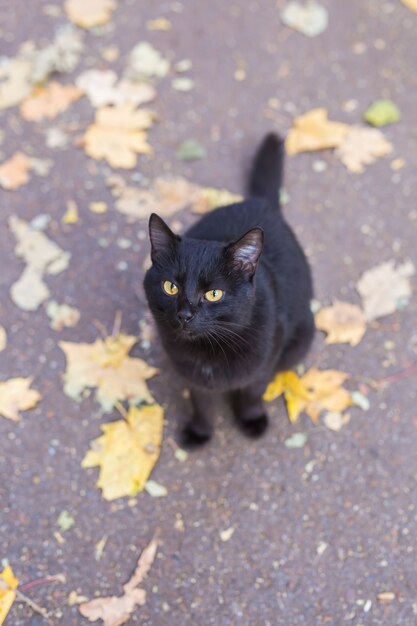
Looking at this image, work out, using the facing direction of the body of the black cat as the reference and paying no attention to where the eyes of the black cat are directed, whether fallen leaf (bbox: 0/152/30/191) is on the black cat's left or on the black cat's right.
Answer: on the black cat's right

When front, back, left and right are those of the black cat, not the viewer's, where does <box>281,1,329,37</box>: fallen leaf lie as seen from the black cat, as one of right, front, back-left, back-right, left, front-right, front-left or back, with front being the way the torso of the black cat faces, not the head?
back-right

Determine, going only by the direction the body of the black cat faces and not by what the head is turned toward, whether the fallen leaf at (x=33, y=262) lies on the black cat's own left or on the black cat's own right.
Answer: on the black cat's own right

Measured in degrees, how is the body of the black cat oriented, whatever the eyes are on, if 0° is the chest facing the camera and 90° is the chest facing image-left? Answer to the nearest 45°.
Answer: approximately 45°

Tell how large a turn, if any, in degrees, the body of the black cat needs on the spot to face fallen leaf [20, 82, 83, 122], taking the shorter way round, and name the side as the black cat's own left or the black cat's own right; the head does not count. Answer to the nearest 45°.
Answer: approximately 90° to the black cat's own right

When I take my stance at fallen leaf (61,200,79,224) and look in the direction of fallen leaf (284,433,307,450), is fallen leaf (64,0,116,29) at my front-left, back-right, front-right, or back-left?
back-left
